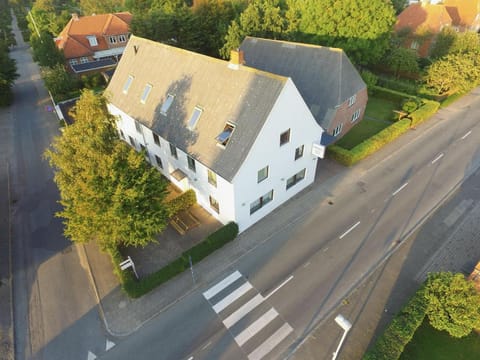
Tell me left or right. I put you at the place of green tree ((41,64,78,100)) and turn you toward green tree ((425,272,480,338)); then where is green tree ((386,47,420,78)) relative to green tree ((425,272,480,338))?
left

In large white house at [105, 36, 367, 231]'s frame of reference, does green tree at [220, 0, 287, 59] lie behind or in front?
behind

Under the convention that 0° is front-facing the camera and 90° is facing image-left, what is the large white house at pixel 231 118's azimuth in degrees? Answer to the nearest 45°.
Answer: approximately 45°

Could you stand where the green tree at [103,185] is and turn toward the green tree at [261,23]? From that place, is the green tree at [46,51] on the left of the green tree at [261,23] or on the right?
left

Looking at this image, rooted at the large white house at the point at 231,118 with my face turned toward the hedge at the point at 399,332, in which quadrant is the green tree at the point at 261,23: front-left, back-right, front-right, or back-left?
back-left

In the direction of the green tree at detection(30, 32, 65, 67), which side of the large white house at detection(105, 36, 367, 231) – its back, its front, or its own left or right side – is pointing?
right

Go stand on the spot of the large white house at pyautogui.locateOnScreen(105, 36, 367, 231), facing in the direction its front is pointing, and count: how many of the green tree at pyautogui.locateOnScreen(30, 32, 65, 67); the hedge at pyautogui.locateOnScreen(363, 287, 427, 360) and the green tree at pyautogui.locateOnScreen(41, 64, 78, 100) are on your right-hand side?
2

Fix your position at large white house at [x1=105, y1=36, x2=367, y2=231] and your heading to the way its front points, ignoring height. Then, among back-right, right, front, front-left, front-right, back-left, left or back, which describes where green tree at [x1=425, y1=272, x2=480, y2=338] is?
left

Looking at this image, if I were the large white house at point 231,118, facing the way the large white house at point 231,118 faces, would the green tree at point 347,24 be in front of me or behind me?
behind

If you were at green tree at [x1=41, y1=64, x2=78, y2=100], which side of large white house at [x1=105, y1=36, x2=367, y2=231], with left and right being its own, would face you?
right
